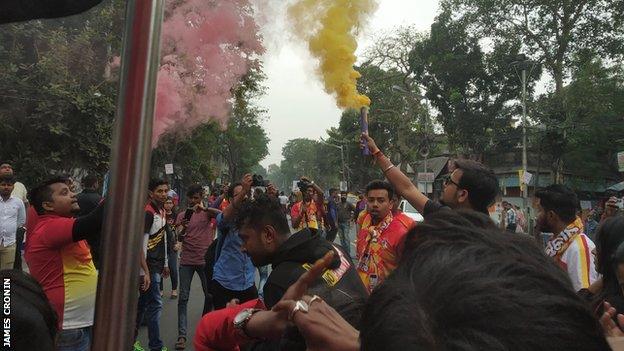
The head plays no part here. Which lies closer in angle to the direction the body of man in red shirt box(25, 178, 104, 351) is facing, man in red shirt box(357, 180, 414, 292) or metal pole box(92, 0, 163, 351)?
the man in red shirt

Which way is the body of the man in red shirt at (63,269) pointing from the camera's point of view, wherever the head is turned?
to the viewer's right

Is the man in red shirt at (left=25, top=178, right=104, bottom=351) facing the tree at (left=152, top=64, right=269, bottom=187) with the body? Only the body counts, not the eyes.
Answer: no

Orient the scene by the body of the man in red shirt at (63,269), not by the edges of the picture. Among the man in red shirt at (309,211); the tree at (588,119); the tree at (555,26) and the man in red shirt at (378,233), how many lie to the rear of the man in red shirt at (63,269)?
0

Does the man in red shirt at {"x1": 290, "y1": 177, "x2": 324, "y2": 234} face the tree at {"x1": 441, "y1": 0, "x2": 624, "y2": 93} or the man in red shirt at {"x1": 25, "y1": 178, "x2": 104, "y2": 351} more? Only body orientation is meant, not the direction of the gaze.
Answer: the man in red shirt

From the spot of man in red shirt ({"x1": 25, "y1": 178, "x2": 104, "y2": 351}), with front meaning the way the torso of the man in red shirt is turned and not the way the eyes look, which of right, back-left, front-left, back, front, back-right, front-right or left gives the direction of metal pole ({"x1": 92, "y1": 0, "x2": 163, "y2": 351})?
right

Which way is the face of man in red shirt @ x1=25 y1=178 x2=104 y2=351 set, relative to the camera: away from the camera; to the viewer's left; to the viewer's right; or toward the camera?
to the viewer's right

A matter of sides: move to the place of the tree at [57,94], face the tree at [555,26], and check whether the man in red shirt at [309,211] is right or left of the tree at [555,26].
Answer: right

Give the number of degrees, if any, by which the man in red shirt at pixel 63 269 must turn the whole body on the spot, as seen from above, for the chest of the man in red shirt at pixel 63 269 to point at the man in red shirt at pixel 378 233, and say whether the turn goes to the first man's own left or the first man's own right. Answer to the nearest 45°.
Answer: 0° — they already face them

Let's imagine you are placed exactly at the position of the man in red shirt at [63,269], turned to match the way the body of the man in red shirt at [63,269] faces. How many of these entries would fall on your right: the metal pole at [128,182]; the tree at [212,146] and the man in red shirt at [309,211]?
1

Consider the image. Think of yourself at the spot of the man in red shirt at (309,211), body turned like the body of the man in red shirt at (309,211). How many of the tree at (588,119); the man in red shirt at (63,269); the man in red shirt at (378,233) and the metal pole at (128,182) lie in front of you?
3

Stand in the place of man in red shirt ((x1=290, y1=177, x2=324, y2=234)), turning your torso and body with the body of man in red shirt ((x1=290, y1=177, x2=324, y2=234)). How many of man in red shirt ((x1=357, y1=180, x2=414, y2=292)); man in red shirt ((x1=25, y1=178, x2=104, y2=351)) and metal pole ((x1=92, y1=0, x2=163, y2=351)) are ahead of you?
3

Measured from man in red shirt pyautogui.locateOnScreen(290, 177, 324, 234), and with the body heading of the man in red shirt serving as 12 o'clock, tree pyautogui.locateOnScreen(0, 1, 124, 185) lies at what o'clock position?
The tree is roughly at 3 o'clock from the man in red shirt.

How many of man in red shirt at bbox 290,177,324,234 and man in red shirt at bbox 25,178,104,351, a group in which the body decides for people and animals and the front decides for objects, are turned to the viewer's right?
1

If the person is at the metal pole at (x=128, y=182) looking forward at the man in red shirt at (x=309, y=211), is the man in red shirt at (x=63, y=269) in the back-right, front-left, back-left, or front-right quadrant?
front-left

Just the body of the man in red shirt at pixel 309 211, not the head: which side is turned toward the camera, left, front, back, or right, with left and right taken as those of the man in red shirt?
front

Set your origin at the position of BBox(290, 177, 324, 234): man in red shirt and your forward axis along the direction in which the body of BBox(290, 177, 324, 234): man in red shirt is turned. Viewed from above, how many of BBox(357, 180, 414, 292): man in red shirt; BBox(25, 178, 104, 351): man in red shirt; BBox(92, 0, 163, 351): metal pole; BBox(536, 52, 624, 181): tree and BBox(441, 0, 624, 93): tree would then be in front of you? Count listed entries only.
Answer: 3

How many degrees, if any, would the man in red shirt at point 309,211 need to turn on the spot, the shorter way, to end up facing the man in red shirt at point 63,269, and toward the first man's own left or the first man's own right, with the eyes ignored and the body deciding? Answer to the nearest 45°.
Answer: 0° — they already face them
